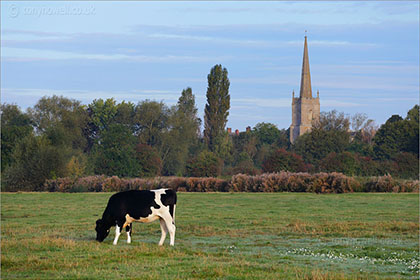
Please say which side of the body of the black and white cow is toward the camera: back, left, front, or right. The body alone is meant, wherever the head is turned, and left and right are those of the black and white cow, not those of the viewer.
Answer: left
